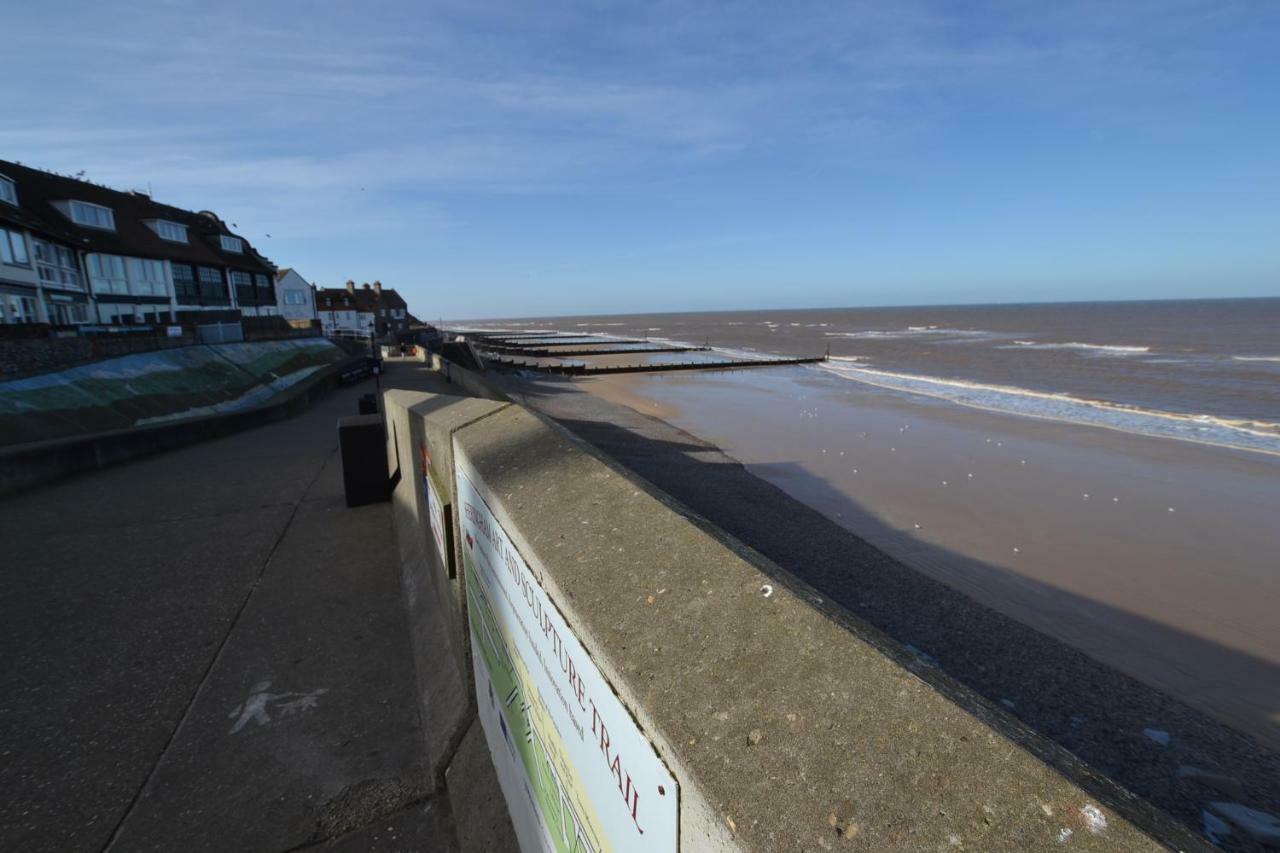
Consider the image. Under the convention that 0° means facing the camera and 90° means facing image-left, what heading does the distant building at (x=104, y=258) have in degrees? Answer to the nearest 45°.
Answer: approximately 315°

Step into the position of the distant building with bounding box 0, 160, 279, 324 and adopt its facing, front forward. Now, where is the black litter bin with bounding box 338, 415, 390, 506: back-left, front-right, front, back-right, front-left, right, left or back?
front-right

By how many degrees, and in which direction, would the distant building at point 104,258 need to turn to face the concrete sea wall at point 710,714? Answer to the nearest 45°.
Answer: approximately 45° to its right

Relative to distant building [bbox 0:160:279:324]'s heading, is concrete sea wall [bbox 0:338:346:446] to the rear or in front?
in front
